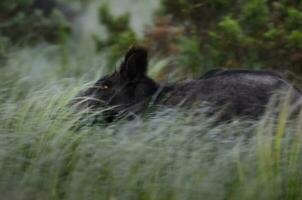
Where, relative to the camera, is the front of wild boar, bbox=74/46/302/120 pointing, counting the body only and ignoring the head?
to the viewer's left
